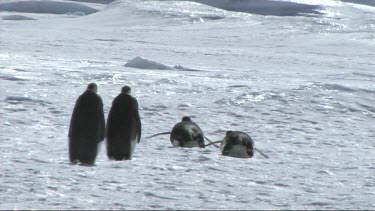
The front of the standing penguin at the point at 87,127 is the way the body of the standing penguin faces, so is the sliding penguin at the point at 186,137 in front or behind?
in front

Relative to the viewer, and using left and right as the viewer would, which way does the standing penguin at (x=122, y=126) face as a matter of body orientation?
facing away from the viewer and to the right of the viewer

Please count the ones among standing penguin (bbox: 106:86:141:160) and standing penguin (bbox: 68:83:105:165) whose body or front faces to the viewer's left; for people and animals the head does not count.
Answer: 0

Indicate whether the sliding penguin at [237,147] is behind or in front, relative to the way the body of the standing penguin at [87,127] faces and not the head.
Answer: in front

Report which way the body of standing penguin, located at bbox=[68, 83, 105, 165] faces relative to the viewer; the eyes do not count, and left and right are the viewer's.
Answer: facing away from the viewer and to the right of the viewer
